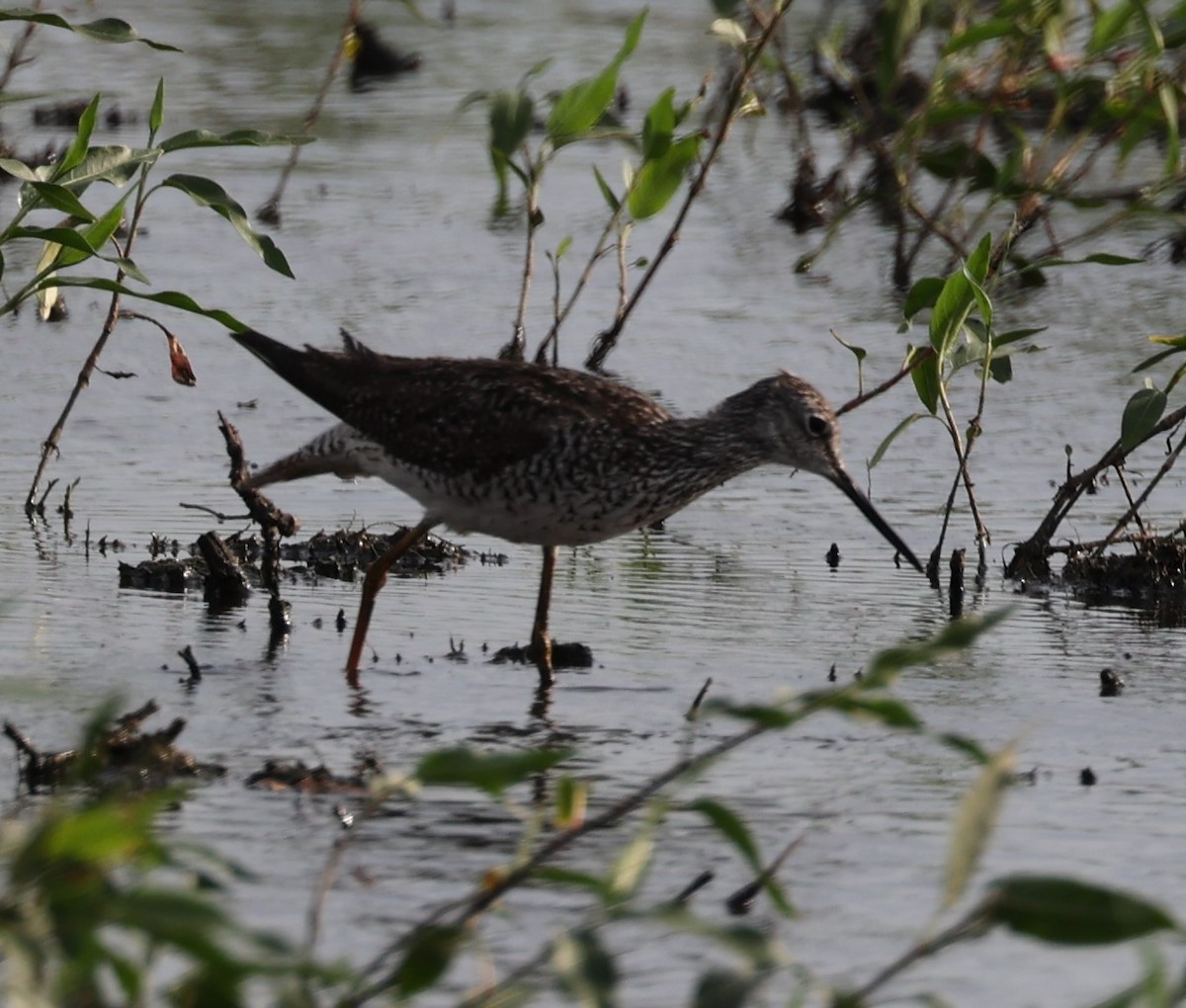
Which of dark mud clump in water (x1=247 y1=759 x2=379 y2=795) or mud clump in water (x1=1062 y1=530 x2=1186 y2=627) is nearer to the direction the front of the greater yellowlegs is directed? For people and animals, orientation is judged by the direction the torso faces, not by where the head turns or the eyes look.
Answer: the mud clump in water (x1=1062 y1=530 x2=1186 y2=627)

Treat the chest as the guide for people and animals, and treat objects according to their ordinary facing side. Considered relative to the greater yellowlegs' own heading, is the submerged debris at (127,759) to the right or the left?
on its right

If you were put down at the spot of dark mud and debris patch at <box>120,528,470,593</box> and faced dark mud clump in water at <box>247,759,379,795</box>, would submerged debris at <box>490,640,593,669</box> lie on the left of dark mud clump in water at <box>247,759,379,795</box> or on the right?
left

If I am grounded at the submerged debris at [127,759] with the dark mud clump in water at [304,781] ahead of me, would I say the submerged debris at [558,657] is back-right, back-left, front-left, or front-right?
front-left

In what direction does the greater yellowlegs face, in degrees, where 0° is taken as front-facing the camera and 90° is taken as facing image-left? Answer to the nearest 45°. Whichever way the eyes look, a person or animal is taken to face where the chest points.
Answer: approximately 270°

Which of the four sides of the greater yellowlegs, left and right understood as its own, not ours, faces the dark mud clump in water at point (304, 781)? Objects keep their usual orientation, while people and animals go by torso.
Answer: right

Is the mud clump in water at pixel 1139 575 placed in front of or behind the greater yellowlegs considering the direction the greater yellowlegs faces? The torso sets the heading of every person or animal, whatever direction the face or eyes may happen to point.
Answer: in front
